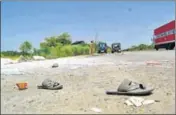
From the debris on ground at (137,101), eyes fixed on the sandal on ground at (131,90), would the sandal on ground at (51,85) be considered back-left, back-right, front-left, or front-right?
front-left

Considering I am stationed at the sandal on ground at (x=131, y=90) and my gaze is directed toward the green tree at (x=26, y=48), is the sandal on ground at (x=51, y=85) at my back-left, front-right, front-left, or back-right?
front-left

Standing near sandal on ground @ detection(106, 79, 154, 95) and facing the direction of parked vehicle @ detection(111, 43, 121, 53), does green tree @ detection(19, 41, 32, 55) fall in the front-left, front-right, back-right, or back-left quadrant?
front-left

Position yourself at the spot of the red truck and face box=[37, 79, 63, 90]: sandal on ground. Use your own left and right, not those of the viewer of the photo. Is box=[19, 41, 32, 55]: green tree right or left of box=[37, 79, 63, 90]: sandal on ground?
right

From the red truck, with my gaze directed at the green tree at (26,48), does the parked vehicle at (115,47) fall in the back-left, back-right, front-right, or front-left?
front-right

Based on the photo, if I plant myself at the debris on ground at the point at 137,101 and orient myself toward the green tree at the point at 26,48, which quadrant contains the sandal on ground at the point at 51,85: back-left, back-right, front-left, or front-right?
front-left
